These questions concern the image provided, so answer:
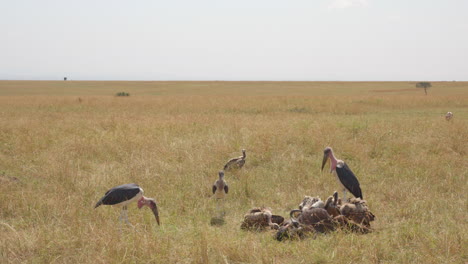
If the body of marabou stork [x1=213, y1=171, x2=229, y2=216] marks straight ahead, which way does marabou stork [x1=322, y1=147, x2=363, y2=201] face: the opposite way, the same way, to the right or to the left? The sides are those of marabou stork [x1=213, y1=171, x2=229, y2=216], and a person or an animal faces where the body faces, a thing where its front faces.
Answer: to the right

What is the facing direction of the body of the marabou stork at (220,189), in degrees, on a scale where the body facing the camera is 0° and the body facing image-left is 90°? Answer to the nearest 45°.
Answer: approximately 0°

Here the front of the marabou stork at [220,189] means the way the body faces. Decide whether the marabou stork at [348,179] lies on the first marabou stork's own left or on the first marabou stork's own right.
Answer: on the first marabou stork's own left

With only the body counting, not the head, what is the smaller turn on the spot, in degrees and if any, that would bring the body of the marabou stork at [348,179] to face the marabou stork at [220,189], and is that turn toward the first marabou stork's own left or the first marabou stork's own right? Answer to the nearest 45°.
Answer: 0° — it already faces it

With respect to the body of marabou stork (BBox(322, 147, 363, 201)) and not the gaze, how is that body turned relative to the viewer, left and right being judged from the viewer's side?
facing to the left of the viewer

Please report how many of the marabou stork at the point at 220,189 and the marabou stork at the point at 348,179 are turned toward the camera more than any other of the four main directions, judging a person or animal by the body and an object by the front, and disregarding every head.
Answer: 1
